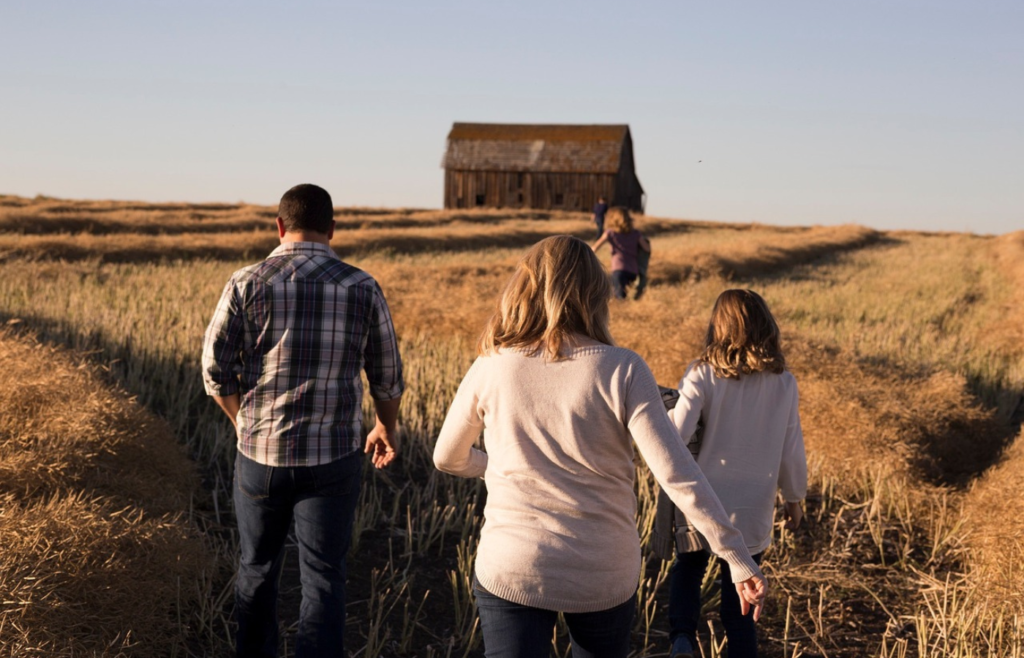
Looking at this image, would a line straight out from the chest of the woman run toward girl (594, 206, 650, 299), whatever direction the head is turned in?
yes

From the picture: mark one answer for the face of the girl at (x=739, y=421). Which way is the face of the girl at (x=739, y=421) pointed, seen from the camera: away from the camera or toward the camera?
away from the camera

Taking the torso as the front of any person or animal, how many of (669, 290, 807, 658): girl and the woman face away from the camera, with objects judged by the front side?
2

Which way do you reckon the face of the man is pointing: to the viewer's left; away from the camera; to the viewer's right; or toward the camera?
away from the camera

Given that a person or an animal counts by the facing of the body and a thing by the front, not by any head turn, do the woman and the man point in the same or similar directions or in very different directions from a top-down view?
same or similar directions

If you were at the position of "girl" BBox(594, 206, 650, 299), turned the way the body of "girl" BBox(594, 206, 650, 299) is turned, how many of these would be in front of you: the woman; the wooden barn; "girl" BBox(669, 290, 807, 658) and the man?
1

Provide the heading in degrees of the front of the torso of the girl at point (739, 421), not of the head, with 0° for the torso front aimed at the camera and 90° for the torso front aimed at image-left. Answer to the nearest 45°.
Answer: approximately 180°

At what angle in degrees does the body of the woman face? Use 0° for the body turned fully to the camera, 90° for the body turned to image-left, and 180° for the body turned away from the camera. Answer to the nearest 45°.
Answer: approximately 180°

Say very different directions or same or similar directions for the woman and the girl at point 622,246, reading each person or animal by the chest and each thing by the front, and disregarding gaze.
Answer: same or similar directions

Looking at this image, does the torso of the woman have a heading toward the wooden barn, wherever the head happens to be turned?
yes

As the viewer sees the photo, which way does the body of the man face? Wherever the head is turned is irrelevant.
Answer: away from the camera

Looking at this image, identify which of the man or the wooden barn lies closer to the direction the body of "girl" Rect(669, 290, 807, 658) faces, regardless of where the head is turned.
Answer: the wooden barn

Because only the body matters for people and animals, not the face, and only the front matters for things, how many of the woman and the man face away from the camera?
2

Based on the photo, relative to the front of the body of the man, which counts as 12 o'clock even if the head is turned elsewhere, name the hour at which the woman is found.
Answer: The woman is roughly at 5 o'clock from the man.

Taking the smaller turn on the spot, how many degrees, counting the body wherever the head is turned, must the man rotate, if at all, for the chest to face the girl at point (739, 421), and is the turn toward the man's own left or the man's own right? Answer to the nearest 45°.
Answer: approximately 90° to the man's own right

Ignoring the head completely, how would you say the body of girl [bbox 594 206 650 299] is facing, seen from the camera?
away from the camera
